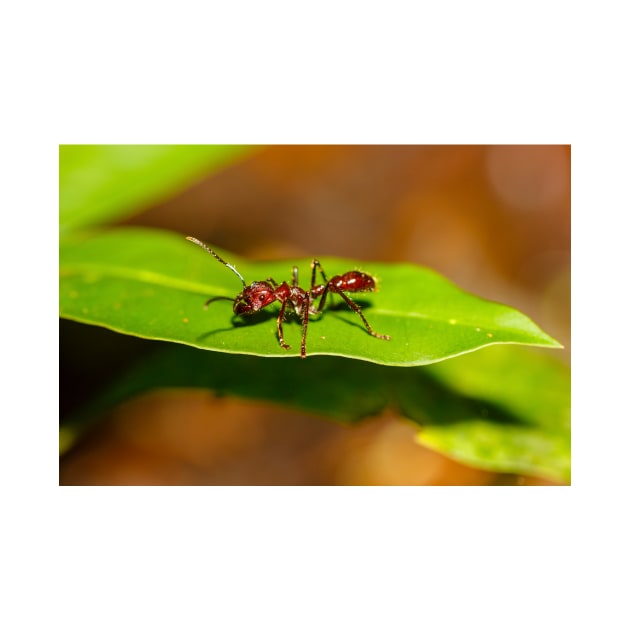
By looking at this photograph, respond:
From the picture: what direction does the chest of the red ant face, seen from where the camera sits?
to the viewer's left

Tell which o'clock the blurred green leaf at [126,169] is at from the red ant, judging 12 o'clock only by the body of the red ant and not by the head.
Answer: The blurred green leaf is roughly at 1 o'clock from the red ant.
